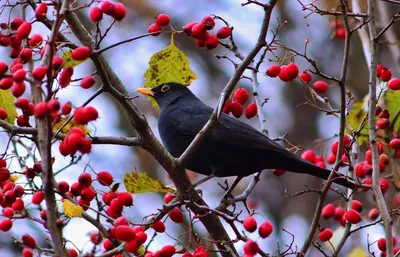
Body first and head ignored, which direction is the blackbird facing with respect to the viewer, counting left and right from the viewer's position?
facing to the left of the viewer

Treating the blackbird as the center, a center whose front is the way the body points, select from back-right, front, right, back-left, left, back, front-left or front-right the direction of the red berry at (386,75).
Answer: back-left

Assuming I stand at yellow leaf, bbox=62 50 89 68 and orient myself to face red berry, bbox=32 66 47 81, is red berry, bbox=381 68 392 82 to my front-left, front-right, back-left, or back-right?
back-left

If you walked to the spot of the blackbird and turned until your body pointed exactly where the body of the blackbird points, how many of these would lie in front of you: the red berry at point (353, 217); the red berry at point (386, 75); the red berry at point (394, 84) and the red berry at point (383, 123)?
0

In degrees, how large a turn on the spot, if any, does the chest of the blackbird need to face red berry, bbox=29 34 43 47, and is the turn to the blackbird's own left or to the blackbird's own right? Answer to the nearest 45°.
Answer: approximately 45° to the blackbird's own left

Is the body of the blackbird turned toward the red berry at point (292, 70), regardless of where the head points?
no

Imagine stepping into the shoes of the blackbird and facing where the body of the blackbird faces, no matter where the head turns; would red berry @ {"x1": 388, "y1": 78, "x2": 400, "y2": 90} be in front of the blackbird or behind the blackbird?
behind

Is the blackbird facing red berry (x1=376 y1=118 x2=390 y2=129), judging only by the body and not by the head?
no
